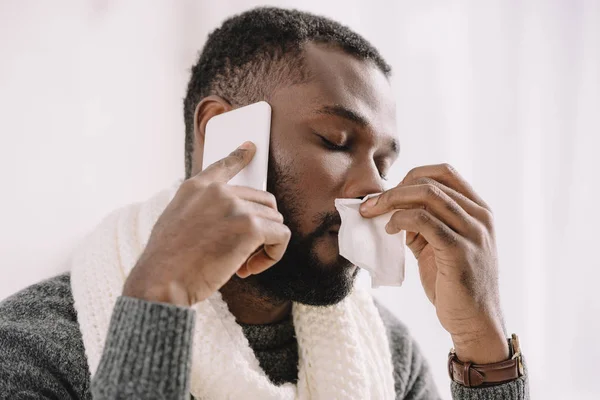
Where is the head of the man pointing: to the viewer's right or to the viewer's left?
to the viewer's right

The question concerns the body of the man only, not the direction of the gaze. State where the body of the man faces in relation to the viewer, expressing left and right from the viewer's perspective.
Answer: facing the viewer and to the right of the viewer
